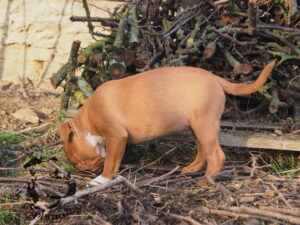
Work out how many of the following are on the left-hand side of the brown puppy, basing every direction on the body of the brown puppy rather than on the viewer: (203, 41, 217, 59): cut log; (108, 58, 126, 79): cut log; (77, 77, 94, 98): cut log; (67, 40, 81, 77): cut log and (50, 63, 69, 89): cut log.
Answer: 0

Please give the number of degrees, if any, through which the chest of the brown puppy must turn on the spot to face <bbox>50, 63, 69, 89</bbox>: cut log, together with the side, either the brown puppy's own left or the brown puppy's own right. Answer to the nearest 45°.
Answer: approximately 45° to the brown puppy's own right

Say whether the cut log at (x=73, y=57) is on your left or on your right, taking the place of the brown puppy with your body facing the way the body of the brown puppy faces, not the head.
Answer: on your right

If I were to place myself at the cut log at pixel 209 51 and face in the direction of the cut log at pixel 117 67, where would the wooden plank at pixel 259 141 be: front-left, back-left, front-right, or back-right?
back-left

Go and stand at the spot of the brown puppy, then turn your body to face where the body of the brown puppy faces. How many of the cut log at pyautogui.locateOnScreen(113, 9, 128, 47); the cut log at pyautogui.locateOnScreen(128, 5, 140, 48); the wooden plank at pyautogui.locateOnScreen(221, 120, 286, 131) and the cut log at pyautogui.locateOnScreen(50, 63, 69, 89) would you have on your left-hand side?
0

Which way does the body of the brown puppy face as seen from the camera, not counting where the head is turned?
to the viewer's left

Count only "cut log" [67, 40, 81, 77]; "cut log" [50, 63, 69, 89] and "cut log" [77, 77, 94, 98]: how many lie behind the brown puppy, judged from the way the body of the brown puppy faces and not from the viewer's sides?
0

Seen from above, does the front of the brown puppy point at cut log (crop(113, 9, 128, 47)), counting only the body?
no

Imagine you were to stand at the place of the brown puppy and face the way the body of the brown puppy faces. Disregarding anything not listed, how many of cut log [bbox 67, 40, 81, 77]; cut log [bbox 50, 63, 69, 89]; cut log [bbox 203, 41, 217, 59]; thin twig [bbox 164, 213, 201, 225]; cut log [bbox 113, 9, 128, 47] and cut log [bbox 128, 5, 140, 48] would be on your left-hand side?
1

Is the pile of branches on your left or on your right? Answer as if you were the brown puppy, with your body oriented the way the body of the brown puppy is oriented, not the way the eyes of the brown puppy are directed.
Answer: on your right

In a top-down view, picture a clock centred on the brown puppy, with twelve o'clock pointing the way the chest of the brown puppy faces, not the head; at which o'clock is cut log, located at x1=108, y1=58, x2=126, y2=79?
The cut log is roughly at 2 o'clock from the brown puppy.

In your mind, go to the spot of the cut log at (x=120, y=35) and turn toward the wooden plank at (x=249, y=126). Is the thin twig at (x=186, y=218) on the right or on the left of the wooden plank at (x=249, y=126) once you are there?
right

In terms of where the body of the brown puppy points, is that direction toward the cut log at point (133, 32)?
no

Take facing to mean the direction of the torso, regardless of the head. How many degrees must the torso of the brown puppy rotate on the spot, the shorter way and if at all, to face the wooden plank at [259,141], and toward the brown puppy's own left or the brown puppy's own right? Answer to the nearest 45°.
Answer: approximately 135° to the brown puppy's own right

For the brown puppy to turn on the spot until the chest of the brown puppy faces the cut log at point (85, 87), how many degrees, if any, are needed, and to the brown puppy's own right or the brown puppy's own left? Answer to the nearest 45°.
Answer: approximately 45° to the brown puppy's own right
